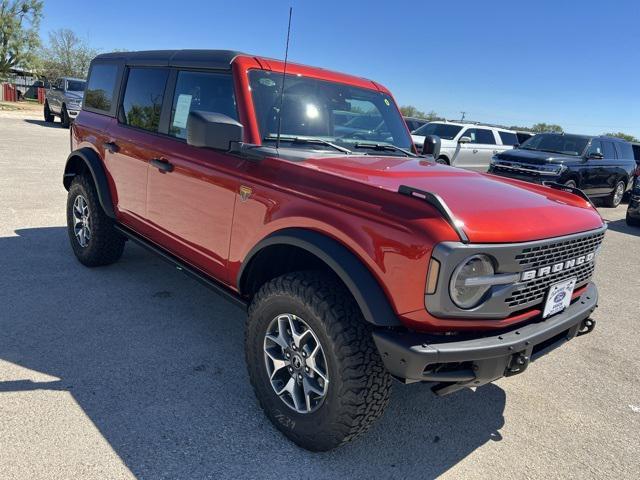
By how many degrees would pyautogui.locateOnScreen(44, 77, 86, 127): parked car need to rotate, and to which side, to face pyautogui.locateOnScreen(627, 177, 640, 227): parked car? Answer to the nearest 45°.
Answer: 0° — it already faces it

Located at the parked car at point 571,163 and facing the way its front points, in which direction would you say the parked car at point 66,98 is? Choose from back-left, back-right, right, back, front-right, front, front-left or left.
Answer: front-right

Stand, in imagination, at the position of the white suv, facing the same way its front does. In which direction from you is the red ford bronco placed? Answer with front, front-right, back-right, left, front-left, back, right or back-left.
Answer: front-left

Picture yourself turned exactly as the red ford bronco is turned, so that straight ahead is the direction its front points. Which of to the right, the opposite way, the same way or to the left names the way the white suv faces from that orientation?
to the right

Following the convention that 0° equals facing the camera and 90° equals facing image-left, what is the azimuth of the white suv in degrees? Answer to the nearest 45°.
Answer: approximately 45°

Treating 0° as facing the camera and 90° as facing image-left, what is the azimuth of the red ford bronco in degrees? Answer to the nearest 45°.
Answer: approximately 315°

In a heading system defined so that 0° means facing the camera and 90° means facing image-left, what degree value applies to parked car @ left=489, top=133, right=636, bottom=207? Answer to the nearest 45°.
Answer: approximately 45°

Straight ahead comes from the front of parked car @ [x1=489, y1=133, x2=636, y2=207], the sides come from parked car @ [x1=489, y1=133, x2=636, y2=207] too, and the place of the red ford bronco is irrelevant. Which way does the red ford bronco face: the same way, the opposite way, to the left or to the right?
to the left

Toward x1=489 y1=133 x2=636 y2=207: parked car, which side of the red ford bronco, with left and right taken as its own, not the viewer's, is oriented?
left

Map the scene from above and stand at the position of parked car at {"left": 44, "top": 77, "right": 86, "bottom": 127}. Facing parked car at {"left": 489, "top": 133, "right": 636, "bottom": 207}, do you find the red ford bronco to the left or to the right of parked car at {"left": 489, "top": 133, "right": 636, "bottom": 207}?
right
